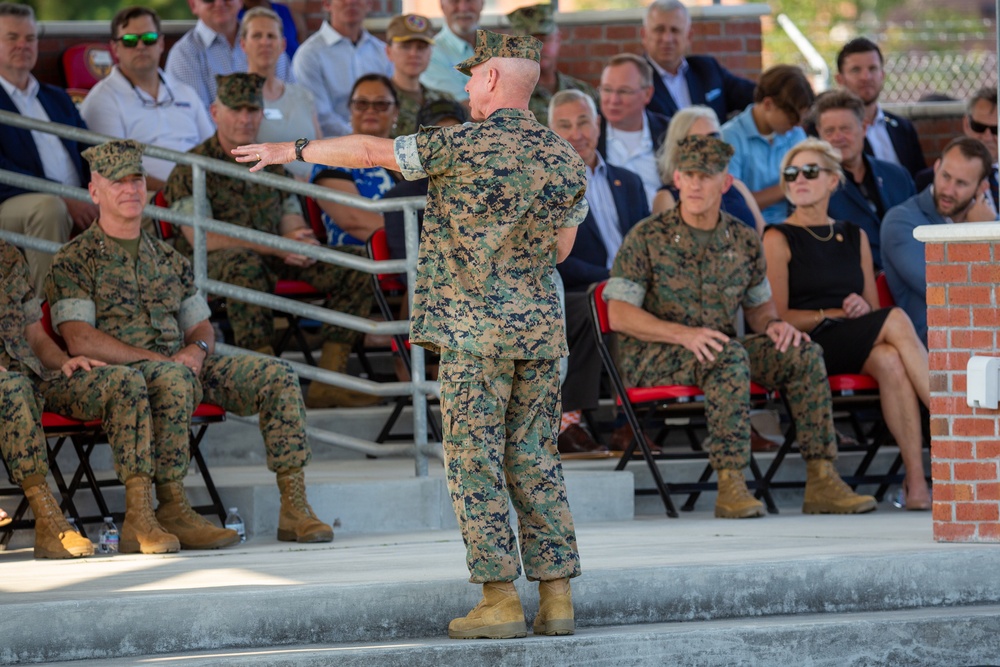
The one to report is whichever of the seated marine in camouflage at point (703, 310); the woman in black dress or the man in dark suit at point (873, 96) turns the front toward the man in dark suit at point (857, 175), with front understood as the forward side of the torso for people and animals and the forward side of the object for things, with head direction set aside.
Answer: the man in dark suit at point (873, 96)

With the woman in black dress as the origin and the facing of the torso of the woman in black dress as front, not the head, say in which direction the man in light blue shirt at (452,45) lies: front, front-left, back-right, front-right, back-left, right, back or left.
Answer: back

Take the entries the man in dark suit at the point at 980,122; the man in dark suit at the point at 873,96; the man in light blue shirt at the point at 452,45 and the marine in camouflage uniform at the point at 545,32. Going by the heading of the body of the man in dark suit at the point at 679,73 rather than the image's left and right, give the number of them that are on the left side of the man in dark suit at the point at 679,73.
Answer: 2

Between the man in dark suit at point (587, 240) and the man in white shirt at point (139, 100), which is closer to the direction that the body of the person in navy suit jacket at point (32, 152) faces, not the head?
the man in dark suit

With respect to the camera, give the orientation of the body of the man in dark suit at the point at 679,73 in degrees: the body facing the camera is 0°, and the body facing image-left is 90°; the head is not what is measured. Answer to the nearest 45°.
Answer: approximately 0°

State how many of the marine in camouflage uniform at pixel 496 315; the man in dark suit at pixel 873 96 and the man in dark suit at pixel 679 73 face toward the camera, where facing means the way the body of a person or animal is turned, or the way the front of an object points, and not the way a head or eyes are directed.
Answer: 2

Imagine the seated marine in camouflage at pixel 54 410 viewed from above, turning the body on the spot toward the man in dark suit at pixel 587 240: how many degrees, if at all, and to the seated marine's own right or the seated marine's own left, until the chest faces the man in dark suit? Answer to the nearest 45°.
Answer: approximately 90° to the seated marine's own left

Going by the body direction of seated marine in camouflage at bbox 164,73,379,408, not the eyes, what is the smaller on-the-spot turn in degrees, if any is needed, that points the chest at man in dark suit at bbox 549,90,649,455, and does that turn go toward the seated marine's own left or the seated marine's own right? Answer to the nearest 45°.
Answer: approximately 45° to the seated marine's own left
